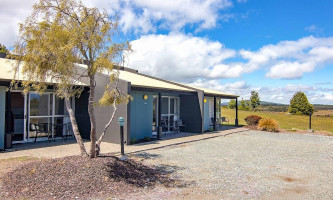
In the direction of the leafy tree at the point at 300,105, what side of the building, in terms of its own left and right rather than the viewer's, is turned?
left

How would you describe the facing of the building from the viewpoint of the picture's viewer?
facing the viewer and to the right of the viewer

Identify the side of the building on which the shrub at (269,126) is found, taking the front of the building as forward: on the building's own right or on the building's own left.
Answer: on the building's own left
